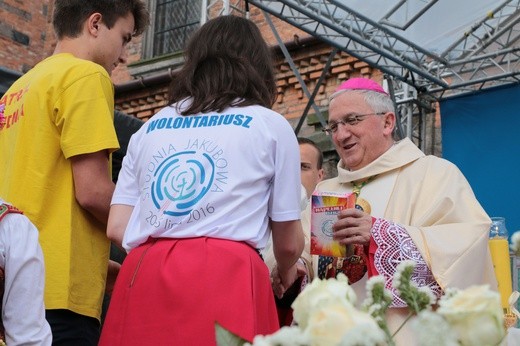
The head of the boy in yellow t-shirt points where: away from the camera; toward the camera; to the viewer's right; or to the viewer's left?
to the viewer's right

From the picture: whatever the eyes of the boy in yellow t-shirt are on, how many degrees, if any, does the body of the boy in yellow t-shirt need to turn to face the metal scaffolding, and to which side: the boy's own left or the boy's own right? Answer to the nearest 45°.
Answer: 0° — they already face it
